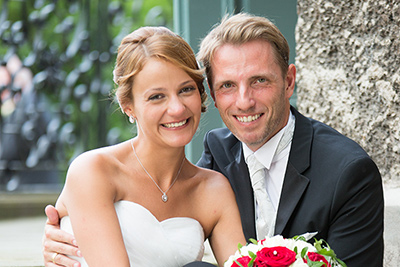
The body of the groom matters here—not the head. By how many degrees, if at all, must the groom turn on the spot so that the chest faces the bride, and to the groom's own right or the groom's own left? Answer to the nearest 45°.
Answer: approximately 45° to the groom's own right

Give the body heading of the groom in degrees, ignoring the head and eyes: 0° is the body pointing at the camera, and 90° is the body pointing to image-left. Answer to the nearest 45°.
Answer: approximately 45°
